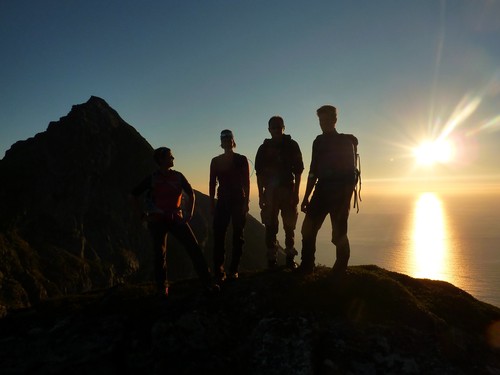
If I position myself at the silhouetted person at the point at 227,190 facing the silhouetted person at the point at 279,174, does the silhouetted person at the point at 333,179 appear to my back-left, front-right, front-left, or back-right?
front-right

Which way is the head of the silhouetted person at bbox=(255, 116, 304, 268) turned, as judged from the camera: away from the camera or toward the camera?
toward the camera

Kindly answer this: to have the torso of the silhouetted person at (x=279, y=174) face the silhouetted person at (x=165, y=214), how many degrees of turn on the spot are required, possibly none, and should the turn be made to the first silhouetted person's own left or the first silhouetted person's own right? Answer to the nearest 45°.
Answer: approximately 45° to the first silhouetted person's own right

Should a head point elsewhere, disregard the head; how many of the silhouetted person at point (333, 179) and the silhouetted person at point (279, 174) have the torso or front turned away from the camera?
0

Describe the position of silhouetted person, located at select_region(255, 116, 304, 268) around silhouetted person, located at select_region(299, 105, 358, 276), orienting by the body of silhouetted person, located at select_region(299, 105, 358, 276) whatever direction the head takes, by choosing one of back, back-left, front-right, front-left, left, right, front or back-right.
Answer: right

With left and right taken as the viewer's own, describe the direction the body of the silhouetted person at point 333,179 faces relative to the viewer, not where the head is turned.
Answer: facing the viewer and to the left of the viewer

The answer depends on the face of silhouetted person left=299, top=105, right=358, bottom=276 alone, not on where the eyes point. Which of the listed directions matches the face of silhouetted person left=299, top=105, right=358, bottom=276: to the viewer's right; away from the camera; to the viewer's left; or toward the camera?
toward the camera

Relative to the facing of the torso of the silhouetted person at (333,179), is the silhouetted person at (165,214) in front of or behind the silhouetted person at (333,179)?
in front

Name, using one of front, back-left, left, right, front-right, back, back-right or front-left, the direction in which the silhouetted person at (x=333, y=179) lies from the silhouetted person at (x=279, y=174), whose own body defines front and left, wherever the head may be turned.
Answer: front-left

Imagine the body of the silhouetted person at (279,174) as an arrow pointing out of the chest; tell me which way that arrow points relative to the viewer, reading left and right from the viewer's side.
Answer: facing the viewer

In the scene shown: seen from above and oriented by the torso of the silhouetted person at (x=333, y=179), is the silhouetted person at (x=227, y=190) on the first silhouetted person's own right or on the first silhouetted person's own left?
on the first silhouetted person's own right

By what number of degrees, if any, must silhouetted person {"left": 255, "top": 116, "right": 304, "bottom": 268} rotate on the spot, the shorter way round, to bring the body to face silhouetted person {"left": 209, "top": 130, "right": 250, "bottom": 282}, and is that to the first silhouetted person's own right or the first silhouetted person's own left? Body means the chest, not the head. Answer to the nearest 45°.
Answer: approximately 90° to the first silhouetted person's own right

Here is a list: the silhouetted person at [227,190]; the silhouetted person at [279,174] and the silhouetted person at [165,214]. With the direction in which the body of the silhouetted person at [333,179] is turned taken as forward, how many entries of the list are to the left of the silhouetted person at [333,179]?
0
